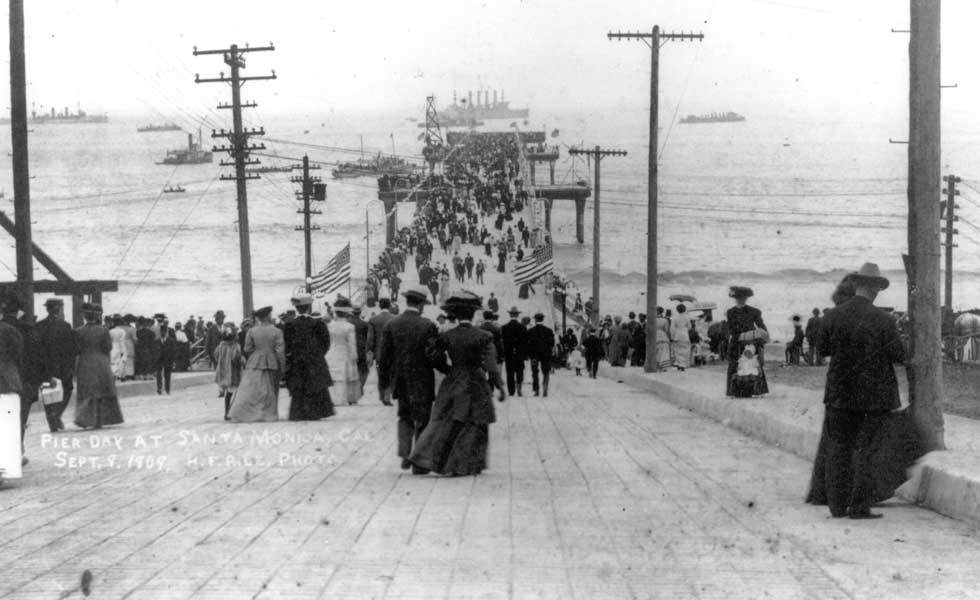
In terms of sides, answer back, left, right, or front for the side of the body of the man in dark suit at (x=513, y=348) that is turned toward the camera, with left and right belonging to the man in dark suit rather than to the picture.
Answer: back

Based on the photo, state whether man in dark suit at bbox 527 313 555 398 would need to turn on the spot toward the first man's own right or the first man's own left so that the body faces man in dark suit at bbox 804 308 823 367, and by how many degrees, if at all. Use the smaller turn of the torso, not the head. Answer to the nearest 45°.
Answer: approximately 45° to the first man's own right

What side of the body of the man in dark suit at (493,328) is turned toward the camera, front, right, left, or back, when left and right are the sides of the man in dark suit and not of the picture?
back

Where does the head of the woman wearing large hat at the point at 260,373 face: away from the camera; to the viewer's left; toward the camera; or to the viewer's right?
away from the camera

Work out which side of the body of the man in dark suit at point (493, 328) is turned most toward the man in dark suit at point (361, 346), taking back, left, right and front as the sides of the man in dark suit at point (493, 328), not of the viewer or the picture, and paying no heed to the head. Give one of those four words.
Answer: left

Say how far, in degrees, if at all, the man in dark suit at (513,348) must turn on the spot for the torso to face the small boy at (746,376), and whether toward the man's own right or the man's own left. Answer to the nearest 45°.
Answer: approximately 135° to the man's own right

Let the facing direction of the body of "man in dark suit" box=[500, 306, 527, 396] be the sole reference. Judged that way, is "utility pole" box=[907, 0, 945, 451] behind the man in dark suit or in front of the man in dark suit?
behind

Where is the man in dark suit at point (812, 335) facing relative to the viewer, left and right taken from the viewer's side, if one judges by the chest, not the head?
facing away from the viewer

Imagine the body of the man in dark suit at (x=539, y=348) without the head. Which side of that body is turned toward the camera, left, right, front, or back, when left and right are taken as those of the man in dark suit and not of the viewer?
back

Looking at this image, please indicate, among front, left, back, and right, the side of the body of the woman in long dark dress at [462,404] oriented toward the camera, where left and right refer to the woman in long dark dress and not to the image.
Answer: back

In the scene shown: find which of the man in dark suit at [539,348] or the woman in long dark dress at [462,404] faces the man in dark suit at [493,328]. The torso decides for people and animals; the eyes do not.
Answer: the woman in long dark dress

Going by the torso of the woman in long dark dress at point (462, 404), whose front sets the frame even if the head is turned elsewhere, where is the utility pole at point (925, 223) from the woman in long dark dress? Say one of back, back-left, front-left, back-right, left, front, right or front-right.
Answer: right
